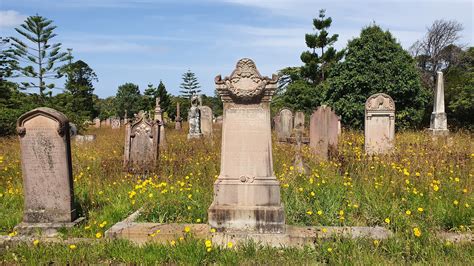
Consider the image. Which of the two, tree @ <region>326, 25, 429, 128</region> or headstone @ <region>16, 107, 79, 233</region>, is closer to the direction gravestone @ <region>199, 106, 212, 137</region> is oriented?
the headstone

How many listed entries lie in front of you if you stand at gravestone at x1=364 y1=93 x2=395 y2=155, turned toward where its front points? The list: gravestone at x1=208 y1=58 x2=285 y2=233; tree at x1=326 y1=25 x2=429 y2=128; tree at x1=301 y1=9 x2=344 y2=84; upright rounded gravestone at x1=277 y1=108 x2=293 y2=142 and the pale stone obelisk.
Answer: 1

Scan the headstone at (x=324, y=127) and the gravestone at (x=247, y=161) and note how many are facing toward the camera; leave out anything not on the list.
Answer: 2

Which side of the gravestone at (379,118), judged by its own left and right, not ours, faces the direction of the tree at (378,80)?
back

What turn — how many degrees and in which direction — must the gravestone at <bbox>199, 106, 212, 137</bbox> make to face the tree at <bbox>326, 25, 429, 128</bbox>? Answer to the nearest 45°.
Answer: approximately 90° to its left

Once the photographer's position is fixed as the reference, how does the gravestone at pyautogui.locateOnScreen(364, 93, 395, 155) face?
facing the viewer

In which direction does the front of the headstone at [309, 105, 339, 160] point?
toward the camera

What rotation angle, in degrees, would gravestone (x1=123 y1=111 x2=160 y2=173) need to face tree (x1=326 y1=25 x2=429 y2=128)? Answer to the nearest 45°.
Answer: approximately 135° to its left

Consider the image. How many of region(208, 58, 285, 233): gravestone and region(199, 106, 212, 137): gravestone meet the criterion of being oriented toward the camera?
2

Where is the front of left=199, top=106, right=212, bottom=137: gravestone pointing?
toward the camera

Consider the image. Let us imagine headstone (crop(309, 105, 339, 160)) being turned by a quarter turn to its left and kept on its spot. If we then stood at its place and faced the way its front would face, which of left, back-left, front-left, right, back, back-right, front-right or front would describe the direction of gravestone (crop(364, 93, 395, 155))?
front-left

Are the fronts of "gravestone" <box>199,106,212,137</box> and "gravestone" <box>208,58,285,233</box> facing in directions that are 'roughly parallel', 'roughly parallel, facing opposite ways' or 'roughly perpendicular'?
roughly parallel

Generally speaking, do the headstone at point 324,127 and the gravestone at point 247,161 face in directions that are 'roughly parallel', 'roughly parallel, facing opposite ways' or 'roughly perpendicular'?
roughly parallel
